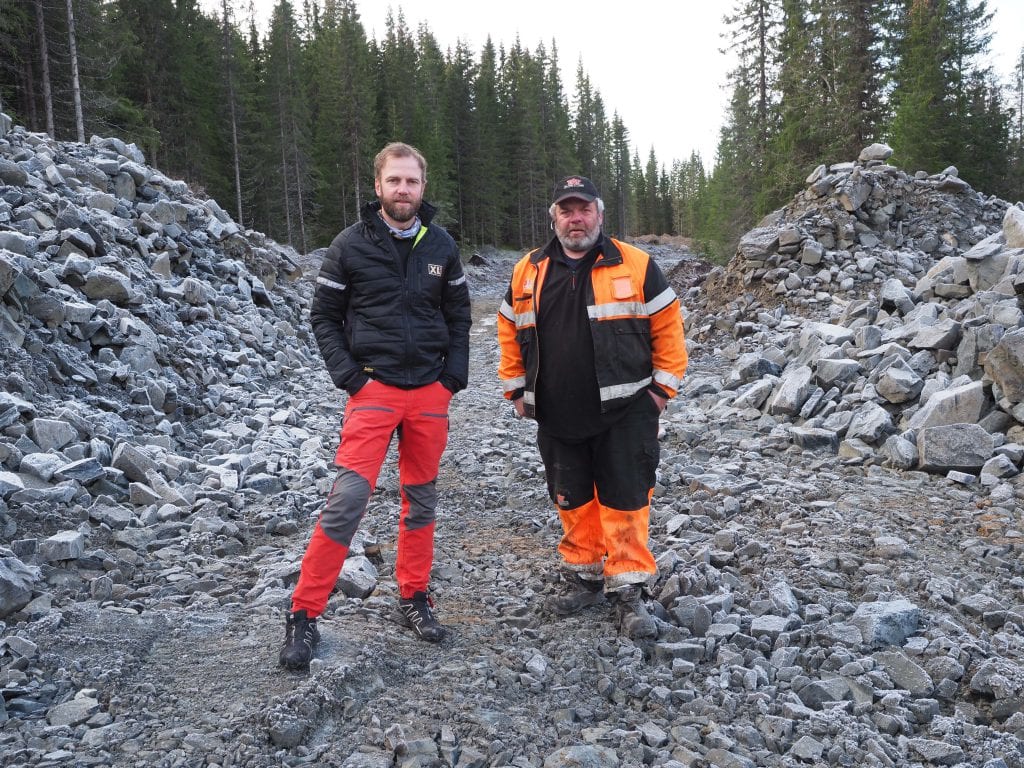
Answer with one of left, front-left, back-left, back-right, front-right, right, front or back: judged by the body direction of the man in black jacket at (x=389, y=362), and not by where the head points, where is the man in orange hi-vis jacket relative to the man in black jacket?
left

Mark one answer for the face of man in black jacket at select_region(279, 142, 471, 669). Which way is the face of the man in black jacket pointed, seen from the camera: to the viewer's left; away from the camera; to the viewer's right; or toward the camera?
toward the camera

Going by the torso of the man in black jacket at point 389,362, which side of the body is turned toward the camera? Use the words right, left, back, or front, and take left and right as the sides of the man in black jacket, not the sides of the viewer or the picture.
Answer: front

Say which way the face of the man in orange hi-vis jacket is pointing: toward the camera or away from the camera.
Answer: toward the camera
